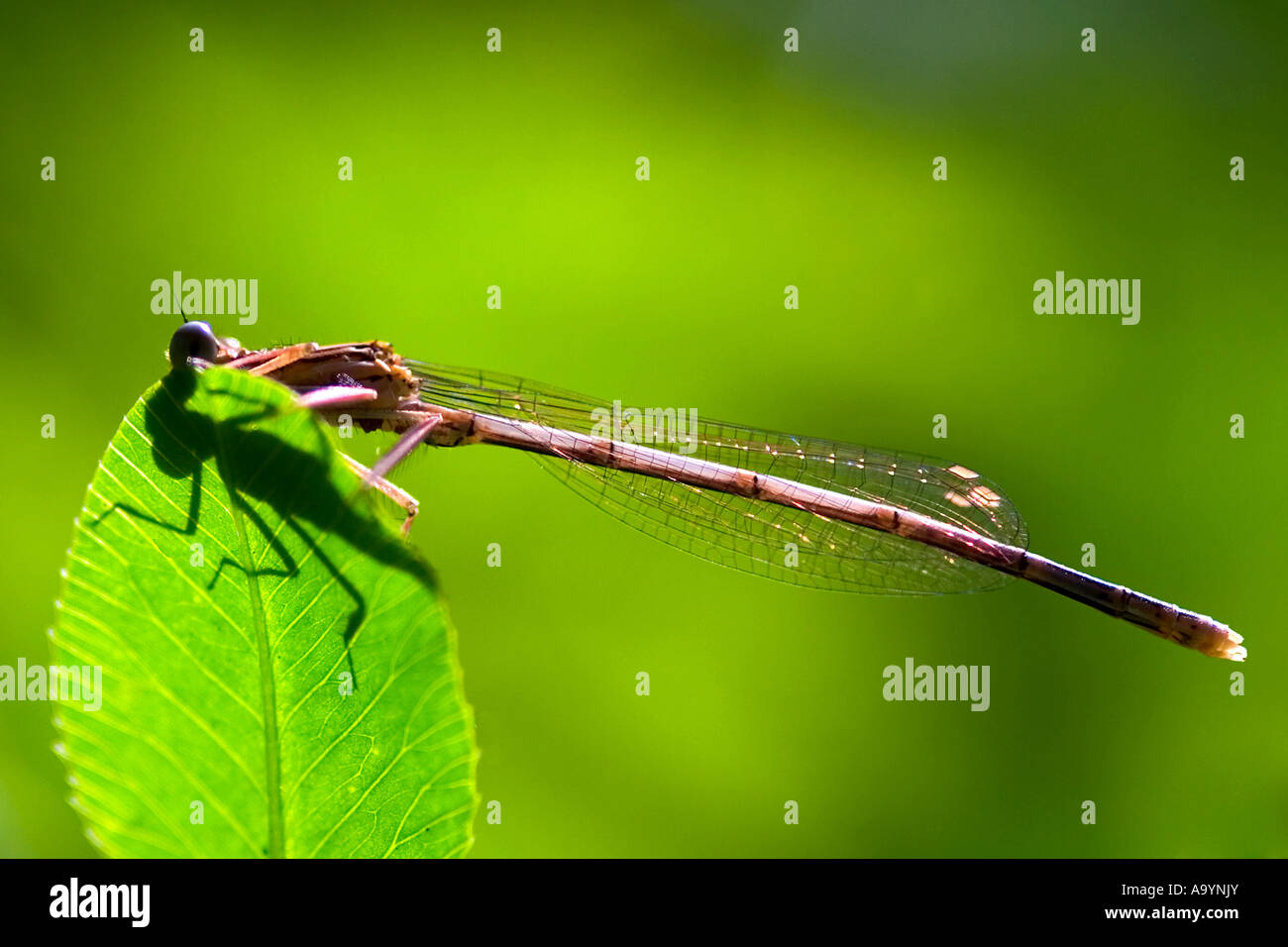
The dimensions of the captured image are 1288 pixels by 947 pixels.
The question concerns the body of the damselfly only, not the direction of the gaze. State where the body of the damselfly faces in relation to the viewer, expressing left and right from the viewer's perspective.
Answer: facing to the left of the viewer
